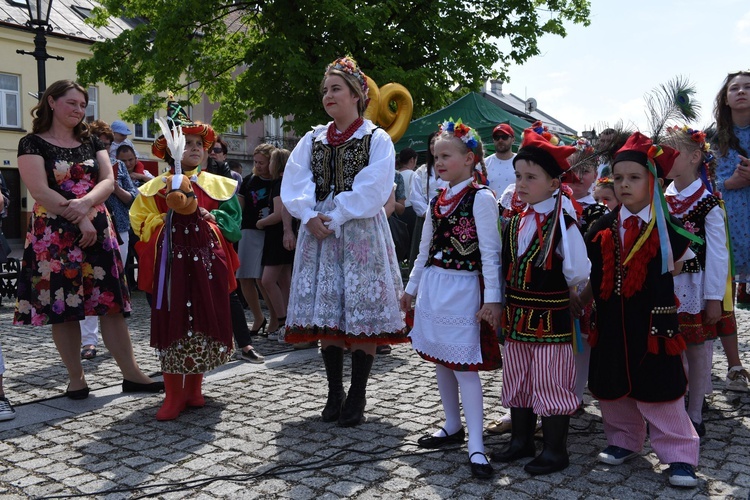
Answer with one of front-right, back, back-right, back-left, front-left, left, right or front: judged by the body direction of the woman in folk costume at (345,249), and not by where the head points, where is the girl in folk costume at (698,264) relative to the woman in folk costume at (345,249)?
back-left

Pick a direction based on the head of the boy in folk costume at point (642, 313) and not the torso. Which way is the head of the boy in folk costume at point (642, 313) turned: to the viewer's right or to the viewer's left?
to the viewer's left

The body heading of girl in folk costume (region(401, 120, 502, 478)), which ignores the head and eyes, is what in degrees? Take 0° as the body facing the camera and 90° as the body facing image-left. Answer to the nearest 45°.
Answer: approximately 45°

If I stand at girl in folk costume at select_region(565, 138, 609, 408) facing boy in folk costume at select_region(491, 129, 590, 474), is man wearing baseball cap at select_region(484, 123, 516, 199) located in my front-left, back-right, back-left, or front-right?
back-right

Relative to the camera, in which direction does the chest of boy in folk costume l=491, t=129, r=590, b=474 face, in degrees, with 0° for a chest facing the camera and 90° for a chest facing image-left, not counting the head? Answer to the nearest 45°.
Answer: approximately 45°

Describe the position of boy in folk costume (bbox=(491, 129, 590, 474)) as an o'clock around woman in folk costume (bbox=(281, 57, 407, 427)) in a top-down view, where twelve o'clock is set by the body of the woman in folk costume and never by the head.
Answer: The boy in folk costume is roughly at 9 o'clock from the woman in folk costume.

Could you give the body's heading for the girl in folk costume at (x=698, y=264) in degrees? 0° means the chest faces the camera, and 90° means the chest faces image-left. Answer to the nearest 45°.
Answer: approximately 45°

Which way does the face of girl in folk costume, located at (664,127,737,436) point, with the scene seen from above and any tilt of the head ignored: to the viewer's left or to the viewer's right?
to the viewer's left
